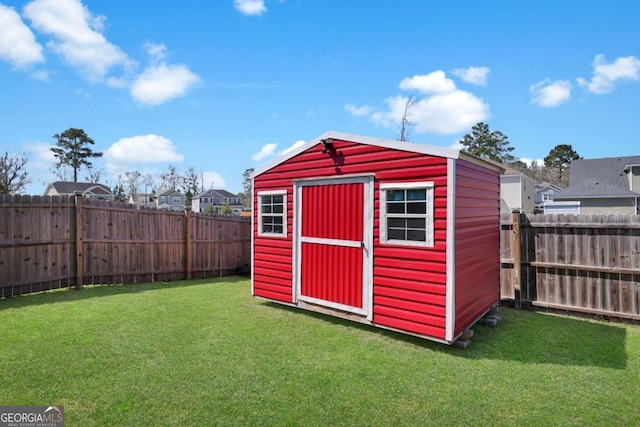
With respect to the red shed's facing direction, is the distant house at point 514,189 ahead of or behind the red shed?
behind

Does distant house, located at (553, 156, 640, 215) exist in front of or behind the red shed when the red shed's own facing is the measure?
behind

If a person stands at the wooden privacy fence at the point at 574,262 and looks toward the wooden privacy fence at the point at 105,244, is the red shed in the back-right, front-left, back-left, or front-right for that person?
front-left

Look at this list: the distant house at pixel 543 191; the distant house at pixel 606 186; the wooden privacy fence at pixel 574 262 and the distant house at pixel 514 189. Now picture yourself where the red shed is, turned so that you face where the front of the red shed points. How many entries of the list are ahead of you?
0

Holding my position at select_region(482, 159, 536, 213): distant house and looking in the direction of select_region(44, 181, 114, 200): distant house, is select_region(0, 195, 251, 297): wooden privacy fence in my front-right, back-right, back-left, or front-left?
front-left

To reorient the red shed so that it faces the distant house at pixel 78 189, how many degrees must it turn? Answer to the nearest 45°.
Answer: approximately 90° to its right

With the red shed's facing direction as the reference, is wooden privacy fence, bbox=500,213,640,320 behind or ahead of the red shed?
behind

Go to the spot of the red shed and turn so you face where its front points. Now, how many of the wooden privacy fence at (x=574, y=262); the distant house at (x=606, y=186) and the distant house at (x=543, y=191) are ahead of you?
0

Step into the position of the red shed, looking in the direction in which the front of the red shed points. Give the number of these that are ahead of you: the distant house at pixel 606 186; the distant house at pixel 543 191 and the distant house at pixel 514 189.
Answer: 0

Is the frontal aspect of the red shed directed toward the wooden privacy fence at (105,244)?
no

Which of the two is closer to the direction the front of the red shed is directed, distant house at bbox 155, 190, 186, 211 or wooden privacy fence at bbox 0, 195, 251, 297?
the wooden privacy fence

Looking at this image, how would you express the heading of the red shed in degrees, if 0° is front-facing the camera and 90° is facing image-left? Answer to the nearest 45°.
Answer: approximately 45°

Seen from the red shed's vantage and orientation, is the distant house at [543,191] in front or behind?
behind

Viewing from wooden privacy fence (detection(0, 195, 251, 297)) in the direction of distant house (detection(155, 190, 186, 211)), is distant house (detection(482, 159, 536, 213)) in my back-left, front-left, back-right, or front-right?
front-right

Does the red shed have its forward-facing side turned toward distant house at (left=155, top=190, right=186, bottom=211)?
no
